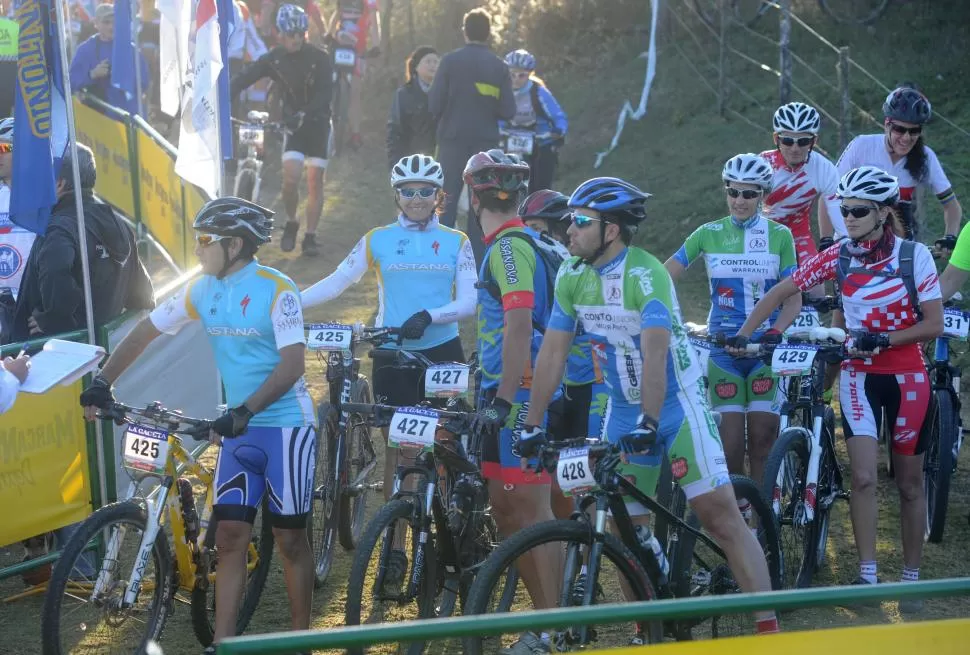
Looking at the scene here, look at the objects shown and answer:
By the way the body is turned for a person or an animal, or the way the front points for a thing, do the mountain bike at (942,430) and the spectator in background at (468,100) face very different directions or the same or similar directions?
very different directions

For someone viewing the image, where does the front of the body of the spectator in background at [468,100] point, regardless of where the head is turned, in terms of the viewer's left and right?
facing away from the viewer

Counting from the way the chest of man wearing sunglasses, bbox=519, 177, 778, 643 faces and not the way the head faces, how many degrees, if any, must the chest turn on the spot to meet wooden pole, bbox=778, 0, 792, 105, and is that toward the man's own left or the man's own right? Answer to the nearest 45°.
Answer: approximately 135° to the man's own right

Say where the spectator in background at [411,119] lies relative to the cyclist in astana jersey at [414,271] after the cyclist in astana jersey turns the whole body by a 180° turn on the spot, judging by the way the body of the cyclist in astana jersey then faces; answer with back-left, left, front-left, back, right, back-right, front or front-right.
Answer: front

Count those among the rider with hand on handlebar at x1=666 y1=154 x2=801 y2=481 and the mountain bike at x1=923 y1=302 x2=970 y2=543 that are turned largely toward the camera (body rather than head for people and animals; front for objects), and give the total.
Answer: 2

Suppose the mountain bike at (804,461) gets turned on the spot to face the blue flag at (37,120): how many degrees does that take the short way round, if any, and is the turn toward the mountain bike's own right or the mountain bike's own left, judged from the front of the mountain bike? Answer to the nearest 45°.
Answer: approximately 45° to the mountain bike's own right

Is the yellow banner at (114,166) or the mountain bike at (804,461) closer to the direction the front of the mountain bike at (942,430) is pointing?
the mountain bike

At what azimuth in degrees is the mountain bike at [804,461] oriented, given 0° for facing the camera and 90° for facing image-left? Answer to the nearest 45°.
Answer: approximately 45°

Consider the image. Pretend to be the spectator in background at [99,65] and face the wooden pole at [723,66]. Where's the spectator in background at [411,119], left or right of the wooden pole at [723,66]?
right

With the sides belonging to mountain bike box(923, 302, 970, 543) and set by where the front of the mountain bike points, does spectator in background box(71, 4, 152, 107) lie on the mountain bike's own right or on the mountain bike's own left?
on the mountain bike's own right

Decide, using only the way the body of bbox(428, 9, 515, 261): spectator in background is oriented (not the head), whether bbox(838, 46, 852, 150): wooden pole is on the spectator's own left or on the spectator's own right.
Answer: on the spectator's own right

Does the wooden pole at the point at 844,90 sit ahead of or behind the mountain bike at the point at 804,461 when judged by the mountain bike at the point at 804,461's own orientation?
behind

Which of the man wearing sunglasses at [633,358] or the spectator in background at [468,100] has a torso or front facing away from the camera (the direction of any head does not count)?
the spectator in background

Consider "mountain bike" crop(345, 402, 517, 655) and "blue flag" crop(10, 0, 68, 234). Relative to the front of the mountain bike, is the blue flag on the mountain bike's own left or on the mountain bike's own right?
on the mountain bike's own right

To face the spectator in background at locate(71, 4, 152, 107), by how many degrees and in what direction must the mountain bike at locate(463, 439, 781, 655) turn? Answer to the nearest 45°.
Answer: approximately 90° to its right
